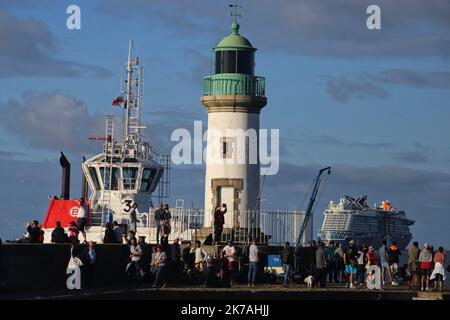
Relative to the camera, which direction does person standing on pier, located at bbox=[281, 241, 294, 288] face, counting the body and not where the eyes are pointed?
away from the camera

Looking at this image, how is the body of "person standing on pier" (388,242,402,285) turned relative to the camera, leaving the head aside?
away from the camera

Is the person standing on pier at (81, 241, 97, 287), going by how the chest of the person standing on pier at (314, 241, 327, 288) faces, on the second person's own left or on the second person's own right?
on the second person's own left

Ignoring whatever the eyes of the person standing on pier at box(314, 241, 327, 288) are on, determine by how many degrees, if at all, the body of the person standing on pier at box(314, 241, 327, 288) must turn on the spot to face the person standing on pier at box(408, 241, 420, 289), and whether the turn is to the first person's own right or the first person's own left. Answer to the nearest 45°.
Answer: approximately 90° to the first person's own right

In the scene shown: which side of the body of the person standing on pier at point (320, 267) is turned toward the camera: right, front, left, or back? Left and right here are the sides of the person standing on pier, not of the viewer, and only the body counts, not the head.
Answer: back

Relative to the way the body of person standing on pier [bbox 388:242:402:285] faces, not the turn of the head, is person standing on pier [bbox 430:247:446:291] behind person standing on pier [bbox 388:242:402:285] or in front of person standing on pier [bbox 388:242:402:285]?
behind

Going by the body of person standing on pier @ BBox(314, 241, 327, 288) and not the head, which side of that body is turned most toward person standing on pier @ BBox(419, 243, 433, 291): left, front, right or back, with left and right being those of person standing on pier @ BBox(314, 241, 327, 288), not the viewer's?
right
